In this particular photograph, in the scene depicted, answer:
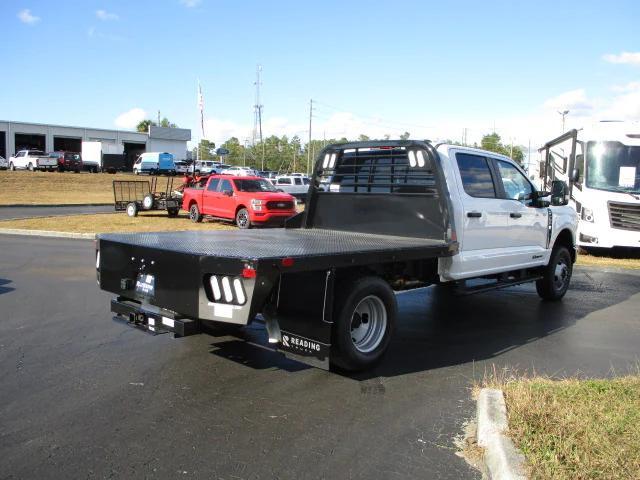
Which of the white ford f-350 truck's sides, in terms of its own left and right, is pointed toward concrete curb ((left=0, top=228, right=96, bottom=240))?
left

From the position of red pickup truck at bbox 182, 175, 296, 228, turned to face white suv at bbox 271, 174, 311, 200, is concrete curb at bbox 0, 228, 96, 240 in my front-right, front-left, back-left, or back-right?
back-left

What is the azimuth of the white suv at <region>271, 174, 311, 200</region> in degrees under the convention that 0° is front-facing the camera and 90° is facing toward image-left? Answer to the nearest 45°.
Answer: approximately 315°

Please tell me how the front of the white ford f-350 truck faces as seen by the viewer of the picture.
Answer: facing away from the viewer and to the right of the viewer

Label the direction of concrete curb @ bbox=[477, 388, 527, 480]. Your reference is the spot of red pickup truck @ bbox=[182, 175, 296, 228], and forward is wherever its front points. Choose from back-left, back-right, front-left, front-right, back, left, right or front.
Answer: front-right

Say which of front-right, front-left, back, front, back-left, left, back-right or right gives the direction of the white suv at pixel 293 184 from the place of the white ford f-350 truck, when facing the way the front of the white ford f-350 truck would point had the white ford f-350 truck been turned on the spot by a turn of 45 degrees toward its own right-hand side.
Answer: left

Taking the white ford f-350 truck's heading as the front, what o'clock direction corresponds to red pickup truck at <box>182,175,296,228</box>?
The red pickup truck is roughly at 10 o'clock from the white ford f-350 truck.

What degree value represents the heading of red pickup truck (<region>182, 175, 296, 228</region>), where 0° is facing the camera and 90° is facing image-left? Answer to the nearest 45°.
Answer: approximately 315°

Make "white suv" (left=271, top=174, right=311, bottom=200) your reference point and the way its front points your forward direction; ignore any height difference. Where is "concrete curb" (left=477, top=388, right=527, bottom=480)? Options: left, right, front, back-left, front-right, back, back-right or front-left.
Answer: front-right

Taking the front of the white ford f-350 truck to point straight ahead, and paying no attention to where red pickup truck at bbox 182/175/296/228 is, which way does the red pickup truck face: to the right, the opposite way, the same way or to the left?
to the right

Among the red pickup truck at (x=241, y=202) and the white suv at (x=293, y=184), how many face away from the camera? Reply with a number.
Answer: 0
